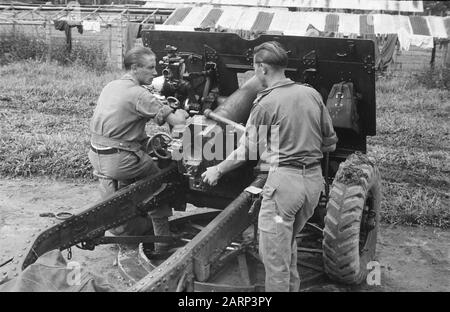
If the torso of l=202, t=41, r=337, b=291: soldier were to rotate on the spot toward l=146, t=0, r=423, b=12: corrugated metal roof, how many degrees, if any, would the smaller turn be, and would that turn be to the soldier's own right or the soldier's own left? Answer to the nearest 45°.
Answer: approximately 45° to the soldier's own right

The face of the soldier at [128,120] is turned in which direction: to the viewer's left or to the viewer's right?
to the viewer's right

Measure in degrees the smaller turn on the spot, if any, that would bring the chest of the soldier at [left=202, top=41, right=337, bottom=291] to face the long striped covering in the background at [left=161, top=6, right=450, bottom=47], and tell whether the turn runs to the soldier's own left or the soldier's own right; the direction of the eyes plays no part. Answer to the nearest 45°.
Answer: approximately 45° to the soldier's own right

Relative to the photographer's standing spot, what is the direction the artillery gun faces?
facing away from the viewer and to the right of the viewer

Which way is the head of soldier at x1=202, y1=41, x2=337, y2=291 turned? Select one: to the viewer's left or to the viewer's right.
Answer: to the viewer's left

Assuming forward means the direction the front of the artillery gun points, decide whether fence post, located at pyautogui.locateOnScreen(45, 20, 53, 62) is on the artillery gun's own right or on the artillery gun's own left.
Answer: on the artillery gun's own left

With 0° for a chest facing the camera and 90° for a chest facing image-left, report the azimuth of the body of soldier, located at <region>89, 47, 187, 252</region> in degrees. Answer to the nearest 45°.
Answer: approximately 225°

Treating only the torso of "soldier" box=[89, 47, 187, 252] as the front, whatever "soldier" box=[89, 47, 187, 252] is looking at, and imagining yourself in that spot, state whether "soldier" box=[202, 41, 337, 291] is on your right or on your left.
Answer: on your right

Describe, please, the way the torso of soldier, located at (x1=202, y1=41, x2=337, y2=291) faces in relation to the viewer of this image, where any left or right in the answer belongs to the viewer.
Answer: facing away from the viewer and to the left of the viewer

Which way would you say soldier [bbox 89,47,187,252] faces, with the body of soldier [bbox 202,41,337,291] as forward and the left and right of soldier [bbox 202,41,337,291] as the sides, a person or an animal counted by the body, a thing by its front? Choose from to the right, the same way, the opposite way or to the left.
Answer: to the right
